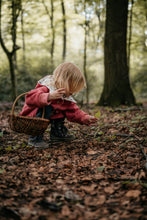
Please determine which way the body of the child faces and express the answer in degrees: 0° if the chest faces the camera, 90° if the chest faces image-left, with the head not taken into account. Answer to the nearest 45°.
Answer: approximately 315°

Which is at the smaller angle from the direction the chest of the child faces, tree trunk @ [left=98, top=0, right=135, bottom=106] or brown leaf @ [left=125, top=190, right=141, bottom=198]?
the brown leaf

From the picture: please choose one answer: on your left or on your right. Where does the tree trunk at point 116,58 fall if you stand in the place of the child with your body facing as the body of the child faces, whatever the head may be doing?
on your left

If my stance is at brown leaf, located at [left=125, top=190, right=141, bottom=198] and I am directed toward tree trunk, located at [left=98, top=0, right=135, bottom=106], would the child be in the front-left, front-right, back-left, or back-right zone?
front-left

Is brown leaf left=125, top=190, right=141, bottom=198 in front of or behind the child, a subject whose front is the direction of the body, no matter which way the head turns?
in front
